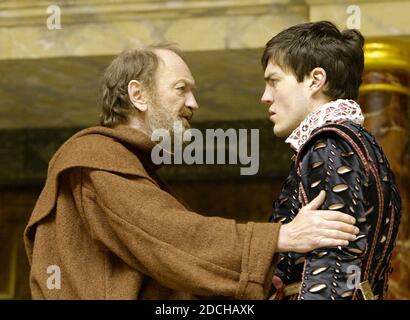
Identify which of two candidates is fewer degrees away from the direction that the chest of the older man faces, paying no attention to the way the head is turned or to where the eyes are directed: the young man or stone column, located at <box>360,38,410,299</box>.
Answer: the young man

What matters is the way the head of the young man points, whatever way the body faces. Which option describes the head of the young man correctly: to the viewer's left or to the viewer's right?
to the viewer's left

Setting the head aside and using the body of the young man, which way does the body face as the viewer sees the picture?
to the viewer's left

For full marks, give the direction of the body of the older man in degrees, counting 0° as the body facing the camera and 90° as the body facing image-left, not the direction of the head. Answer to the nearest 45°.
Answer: approximately 270°

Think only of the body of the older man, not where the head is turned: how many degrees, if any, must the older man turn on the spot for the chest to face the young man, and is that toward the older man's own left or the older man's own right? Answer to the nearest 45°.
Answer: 0° — they already face them

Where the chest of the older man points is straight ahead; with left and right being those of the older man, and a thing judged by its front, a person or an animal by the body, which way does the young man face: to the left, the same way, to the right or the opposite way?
the opposite way

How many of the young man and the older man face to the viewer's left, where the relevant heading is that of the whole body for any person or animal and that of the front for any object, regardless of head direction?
1

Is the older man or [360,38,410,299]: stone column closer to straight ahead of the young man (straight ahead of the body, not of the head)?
the older man

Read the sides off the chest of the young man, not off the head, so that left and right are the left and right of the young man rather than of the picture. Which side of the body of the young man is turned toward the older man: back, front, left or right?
front

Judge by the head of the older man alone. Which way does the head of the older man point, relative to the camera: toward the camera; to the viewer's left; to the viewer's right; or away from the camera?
to the viewer's right
